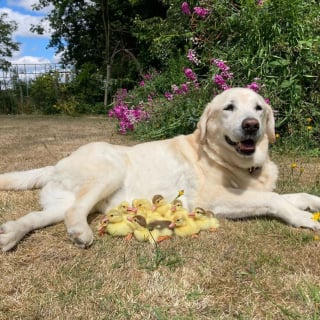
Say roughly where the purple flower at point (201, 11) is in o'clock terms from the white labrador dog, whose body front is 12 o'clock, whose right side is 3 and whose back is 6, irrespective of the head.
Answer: The purple flower is roughly at 9 o'clock from the white labrador dog.

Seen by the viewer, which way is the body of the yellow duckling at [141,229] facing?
to the viewer's left

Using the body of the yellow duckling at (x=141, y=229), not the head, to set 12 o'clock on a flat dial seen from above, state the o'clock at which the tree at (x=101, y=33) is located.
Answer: The tree is roughly at 3 o'clock from the yellow duckling.

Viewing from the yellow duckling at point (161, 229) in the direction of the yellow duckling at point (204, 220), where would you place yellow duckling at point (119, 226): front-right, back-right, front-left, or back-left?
back-left

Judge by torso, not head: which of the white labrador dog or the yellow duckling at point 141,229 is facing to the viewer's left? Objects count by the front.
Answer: the yellow duckling

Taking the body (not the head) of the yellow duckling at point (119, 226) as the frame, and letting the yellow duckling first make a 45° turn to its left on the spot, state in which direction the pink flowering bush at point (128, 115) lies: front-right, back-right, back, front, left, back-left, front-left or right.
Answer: back-right

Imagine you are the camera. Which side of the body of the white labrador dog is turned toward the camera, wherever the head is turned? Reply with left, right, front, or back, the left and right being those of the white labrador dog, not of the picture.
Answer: right

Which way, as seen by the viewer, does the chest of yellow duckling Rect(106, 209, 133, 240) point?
to the viewer's left

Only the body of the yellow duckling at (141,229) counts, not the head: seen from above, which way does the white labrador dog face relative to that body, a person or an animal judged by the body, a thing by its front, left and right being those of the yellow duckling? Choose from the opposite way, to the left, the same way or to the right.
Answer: the opposite way
